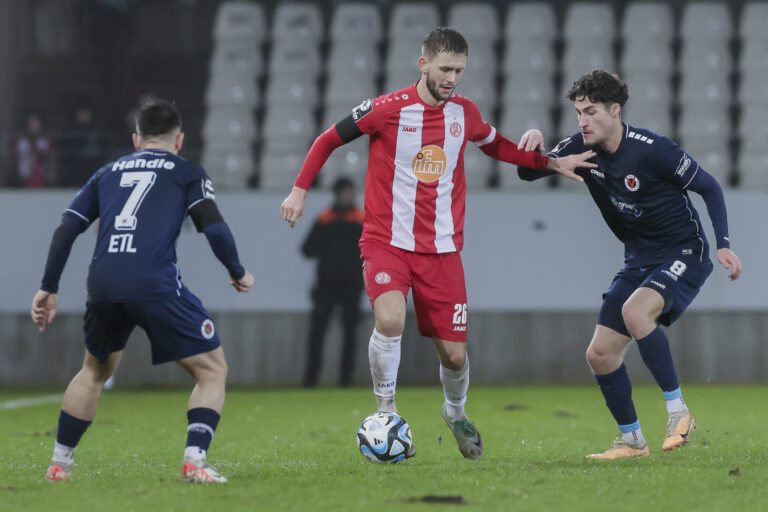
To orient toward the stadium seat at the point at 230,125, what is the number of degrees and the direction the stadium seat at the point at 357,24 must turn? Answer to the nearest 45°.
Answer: approximately 45° to its right

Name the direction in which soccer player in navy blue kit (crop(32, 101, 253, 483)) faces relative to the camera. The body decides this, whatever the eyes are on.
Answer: away from the camera

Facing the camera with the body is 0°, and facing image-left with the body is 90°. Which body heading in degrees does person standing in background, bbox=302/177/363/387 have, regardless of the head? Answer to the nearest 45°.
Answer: approximately 0°

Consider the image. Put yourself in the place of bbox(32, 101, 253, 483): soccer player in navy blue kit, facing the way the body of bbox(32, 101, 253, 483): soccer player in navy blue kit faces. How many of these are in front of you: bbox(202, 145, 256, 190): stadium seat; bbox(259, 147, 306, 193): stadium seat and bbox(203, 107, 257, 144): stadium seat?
3

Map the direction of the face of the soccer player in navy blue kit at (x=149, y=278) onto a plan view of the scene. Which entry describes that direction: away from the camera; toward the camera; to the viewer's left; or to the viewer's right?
away from the camera

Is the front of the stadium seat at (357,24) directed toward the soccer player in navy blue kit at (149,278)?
yes

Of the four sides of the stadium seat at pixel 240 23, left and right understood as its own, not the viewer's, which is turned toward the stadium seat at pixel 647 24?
left
